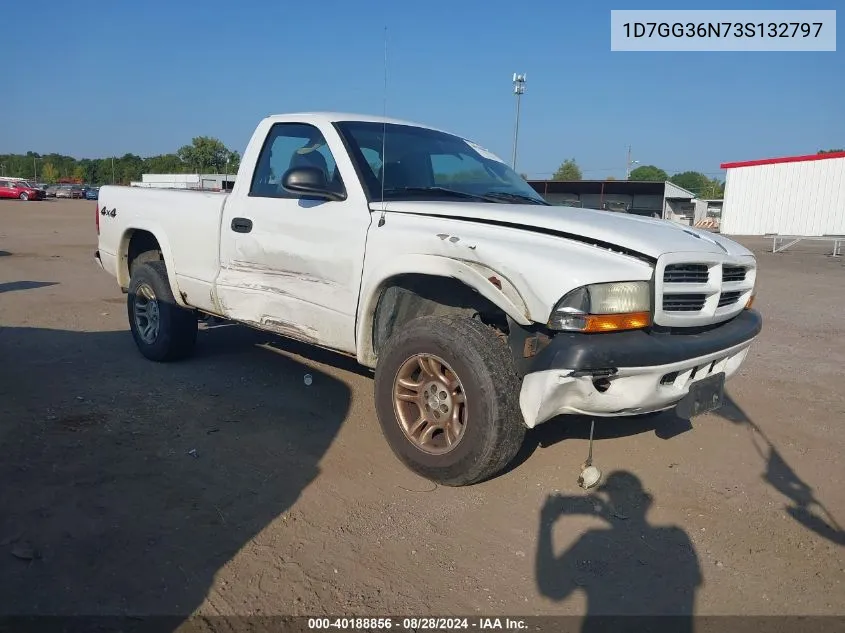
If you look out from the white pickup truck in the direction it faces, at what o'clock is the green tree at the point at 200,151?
The green tree is roughly at 7 o'clock from the white pickup truck.

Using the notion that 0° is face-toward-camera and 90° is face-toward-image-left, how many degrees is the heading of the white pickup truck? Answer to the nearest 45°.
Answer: approximately 315°

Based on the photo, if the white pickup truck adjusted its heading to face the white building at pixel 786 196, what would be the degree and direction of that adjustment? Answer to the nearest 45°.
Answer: approximately 90° to its left

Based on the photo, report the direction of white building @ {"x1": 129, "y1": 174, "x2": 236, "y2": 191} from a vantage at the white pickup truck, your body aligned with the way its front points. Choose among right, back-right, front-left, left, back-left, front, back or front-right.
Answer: back

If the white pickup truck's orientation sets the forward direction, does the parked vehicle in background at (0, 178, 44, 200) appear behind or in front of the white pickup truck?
behind
